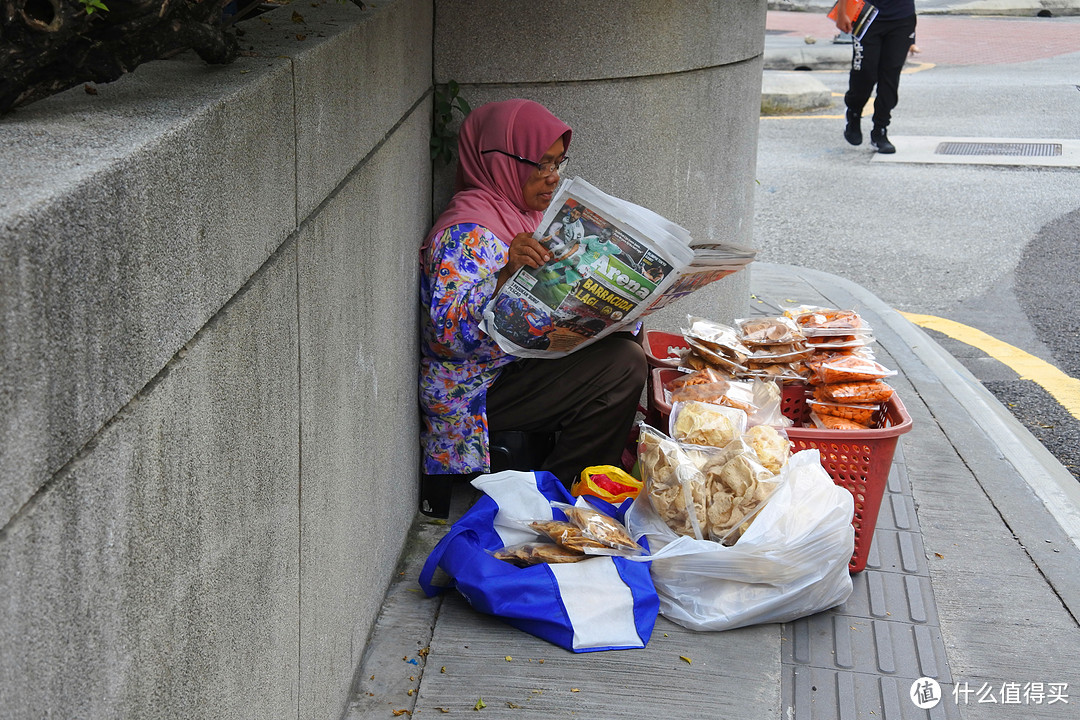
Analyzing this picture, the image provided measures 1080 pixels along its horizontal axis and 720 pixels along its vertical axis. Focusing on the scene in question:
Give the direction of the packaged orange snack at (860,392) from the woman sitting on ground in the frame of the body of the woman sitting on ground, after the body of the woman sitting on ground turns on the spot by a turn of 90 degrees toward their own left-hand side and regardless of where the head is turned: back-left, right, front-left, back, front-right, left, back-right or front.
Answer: right

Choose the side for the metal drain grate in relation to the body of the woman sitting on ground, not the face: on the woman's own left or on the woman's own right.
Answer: on the woman's own left

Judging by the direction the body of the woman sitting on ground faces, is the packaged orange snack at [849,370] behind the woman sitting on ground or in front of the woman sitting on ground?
in front

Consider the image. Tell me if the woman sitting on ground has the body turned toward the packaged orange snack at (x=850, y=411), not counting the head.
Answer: yes

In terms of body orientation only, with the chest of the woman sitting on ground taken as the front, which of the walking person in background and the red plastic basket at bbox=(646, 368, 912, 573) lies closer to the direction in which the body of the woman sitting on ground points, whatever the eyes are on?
the red plastic basket

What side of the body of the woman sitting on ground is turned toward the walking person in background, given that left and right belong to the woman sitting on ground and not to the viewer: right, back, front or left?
left

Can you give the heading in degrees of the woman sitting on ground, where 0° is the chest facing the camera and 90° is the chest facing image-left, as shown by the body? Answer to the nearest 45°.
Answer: approximately 270°
